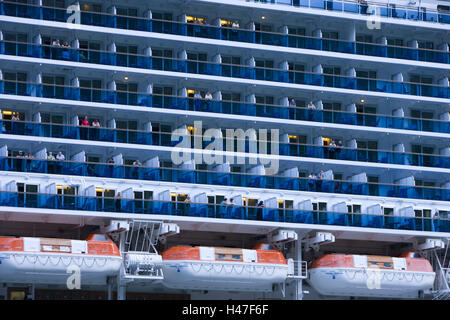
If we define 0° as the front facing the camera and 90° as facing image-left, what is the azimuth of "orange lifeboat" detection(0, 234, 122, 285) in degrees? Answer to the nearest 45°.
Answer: approximately 90°
